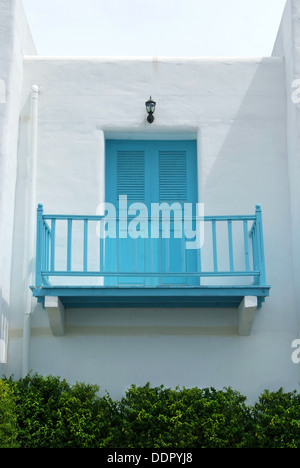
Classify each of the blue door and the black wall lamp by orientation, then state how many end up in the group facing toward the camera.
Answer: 2

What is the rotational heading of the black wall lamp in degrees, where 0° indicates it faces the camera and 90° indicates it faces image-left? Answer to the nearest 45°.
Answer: approximately 0°
